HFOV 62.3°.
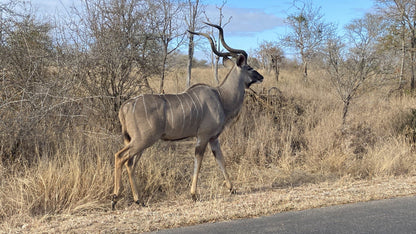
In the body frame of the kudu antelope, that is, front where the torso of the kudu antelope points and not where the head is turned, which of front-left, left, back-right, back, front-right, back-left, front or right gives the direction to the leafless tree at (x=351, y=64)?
front-left

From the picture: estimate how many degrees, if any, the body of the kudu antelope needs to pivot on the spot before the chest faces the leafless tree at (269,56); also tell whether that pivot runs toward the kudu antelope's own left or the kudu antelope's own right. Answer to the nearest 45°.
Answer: approximately 90° to the kudu antelope's own left

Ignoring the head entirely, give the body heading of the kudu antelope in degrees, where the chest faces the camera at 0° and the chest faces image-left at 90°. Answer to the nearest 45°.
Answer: approximately 270°

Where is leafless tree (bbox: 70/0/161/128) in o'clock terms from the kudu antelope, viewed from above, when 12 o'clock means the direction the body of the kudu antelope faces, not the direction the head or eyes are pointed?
The leafless tree is roughly at 8 o'clock from the kudu antelope.
